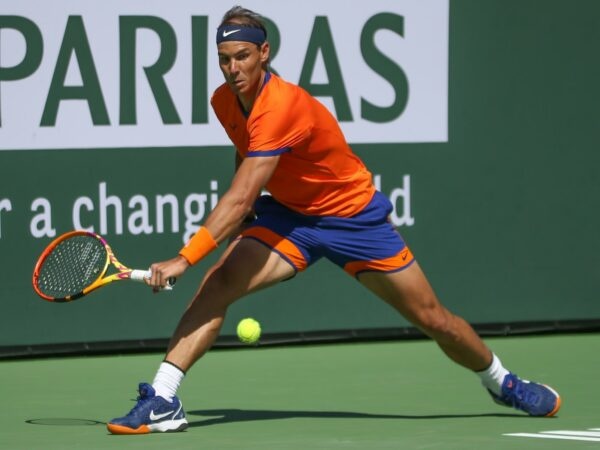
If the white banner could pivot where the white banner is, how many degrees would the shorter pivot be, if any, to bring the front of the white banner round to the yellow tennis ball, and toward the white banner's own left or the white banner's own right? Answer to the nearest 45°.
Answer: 0° — it already faces it

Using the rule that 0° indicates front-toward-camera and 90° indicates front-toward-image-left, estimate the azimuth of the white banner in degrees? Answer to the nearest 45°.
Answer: approximately 0°

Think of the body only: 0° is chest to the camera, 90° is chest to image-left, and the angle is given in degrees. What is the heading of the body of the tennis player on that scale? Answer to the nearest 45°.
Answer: approximately 45°
